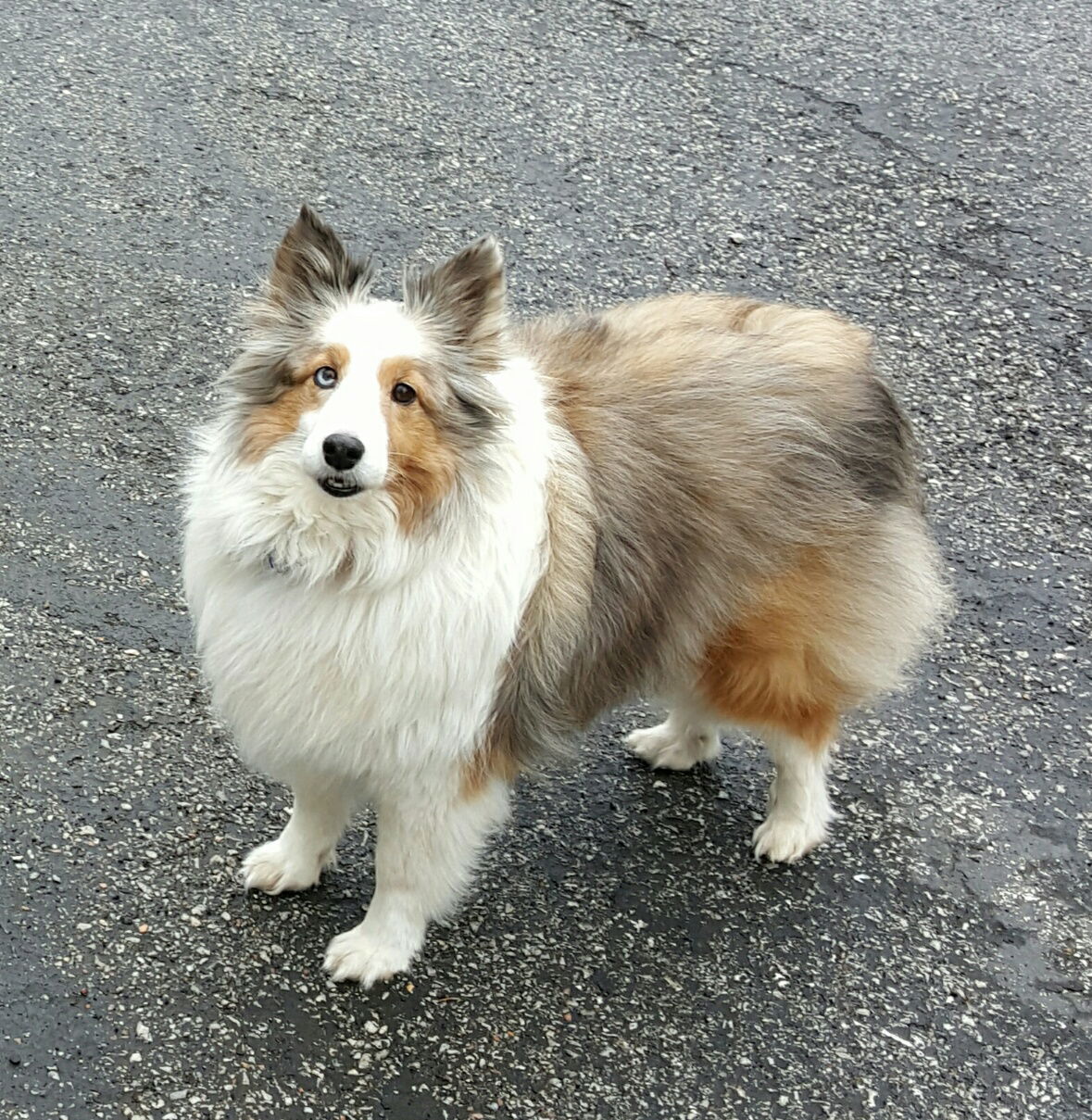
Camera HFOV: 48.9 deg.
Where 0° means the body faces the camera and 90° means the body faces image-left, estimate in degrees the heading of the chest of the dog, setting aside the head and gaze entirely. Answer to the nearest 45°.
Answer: approximately 45°
